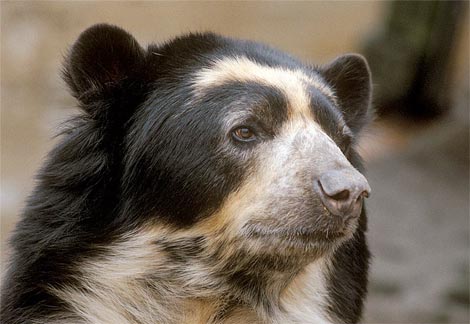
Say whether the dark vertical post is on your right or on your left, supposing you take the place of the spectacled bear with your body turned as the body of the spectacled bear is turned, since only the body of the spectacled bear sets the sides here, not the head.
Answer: on your left

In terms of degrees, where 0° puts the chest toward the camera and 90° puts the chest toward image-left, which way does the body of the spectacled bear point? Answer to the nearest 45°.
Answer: approximately 315°
